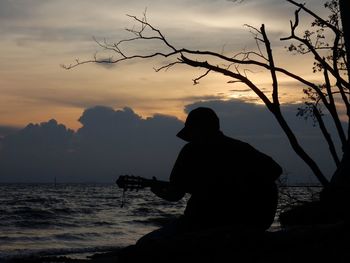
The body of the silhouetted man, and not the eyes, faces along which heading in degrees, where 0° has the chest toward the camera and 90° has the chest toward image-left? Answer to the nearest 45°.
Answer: approximately 90°

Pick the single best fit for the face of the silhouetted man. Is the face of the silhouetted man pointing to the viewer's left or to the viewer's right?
to the viewer's left
